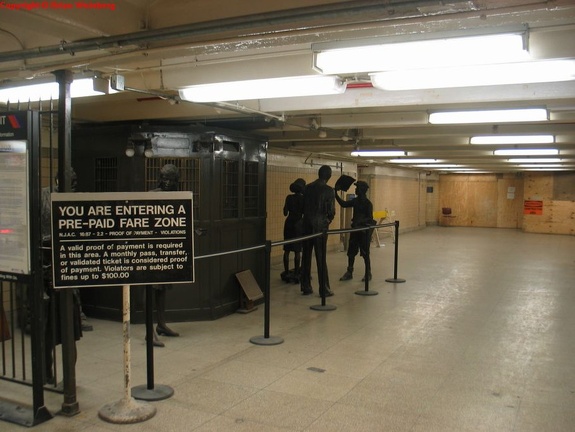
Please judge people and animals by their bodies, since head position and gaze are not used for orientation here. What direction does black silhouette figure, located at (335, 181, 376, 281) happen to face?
to the viewer's left

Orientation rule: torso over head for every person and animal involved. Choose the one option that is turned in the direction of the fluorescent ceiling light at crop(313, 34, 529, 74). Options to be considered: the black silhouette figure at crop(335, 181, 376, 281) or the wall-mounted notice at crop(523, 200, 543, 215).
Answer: the wall-mounted notice

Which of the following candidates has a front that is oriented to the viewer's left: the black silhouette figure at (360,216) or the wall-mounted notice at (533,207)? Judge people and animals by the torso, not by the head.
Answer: the black silhouette figure

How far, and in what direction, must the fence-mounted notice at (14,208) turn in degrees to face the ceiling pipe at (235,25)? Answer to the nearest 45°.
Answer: approximately 45° to its left

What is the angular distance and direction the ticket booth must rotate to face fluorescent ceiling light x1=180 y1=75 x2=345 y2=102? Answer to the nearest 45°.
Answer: approximately 90° to its left

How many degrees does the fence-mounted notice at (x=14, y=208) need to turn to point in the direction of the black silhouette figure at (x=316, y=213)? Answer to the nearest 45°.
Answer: approximately 135° to its left

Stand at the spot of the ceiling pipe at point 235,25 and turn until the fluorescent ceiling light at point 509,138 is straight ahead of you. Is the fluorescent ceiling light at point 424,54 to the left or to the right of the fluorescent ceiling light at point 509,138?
right

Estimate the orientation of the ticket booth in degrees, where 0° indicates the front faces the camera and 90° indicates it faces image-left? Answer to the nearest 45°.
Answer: approximately 0°

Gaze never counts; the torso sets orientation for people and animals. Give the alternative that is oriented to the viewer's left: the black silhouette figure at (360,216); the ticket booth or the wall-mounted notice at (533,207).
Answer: the black silhouette figure
